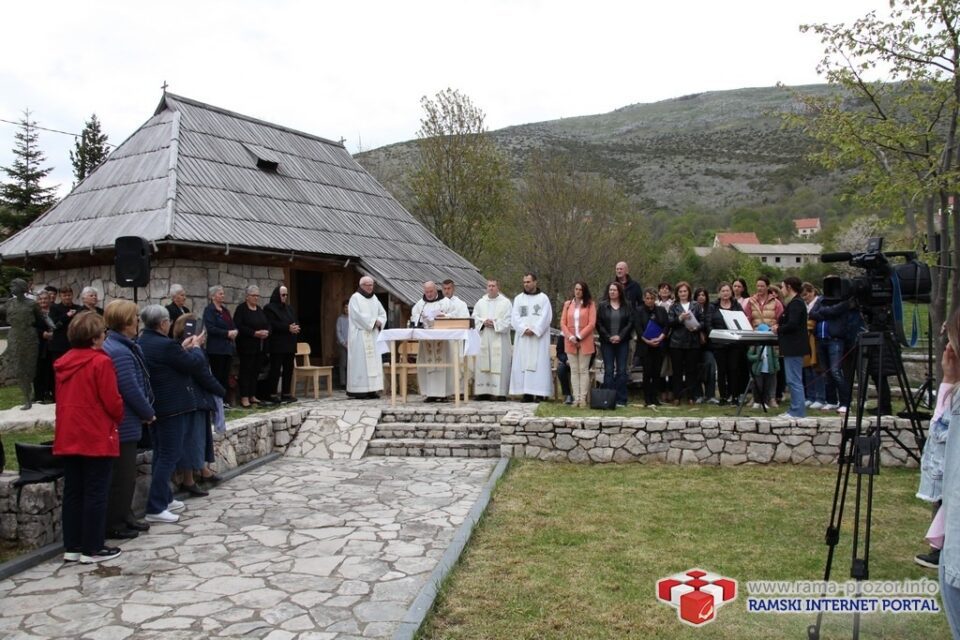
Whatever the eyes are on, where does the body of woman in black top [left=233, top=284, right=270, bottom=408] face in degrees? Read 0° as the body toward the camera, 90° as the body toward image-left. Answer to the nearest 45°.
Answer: approximately 315°

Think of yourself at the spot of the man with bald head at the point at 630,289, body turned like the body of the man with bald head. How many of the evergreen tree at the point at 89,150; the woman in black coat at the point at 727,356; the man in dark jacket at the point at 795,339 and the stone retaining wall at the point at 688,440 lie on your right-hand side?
1

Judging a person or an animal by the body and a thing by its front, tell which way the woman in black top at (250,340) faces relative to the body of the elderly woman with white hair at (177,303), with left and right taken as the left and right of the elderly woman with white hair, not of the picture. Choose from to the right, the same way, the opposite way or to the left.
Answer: the same way

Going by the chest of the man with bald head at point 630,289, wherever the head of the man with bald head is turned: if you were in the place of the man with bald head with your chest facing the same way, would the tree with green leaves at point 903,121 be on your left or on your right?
on your left

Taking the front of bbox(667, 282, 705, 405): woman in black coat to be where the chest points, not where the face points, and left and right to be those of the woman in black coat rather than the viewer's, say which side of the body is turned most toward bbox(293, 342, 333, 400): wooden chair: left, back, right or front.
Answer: right

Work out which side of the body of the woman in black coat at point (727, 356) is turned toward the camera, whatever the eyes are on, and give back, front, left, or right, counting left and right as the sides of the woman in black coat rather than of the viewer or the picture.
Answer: front

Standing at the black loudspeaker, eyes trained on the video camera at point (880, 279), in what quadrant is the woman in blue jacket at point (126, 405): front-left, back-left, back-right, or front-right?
front-right

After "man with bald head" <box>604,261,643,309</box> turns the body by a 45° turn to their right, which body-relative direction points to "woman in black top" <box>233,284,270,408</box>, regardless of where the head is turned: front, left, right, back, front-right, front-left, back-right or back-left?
front

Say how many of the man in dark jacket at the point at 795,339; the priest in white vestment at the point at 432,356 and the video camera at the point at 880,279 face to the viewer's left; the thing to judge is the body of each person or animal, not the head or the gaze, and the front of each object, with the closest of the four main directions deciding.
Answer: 2

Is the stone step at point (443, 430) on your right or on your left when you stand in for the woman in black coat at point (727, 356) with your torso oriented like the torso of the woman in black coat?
on your right

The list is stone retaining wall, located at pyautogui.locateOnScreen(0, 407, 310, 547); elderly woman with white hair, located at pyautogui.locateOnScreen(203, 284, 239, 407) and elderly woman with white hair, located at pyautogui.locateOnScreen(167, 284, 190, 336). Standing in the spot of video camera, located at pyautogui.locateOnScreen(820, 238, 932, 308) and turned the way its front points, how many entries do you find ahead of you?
3

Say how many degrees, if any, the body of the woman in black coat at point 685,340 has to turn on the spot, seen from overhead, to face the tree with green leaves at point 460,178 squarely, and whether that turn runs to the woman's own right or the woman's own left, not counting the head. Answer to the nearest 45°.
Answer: approximately 135° to the woman's own right

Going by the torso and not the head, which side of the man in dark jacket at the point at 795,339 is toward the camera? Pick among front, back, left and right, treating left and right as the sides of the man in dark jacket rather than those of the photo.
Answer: left

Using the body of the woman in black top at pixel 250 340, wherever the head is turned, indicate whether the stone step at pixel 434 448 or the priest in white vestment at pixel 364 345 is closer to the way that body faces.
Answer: the stone step

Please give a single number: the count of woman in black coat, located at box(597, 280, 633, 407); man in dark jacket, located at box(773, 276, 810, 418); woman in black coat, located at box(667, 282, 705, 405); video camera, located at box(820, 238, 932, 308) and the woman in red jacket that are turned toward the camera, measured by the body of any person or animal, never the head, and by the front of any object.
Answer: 2

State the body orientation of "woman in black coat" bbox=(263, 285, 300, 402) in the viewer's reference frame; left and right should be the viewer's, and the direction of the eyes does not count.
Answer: facing the viewer and to the right of the viewer

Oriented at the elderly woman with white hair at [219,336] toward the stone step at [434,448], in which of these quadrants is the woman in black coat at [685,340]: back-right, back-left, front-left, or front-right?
front-left

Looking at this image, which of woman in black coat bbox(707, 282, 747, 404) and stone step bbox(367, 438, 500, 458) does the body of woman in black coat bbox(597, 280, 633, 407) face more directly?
the stone step
